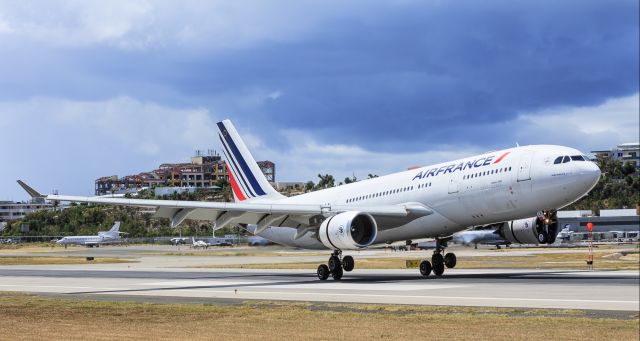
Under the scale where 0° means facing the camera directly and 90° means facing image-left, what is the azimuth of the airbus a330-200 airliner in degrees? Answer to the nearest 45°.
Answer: approximately 315°
